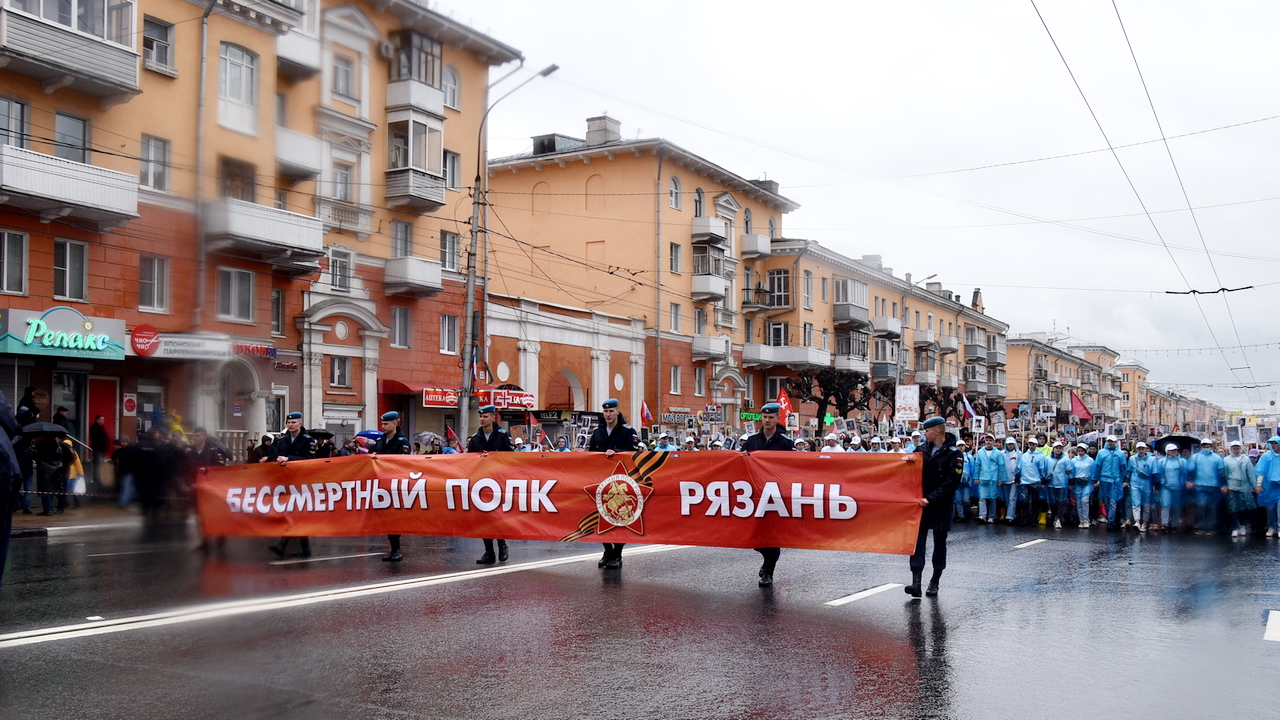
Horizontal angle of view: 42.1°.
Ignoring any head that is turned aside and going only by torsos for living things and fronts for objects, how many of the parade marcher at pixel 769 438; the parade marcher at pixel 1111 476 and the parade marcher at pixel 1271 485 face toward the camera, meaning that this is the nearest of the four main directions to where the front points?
3

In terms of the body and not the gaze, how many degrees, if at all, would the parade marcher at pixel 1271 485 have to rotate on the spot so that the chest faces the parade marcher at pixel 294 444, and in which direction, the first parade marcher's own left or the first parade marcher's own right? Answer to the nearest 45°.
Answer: approximately 45° to the first parade marcher's own right

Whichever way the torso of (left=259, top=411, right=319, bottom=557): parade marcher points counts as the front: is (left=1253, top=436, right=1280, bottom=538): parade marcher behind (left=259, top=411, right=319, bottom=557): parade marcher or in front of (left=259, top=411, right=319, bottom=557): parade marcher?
behind

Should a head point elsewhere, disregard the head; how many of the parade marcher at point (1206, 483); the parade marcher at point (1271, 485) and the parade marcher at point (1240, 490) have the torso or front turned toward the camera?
3

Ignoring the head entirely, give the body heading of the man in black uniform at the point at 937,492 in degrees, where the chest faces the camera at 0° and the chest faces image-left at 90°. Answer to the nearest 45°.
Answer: approximately 45°

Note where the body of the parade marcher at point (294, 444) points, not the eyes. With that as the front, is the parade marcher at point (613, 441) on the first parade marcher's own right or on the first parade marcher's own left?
on the first parade marcher's own left

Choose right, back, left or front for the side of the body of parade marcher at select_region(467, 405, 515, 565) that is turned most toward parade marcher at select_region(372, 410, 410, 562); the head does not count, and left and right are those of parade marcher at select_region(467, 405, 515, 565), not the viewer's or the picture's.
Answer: right
